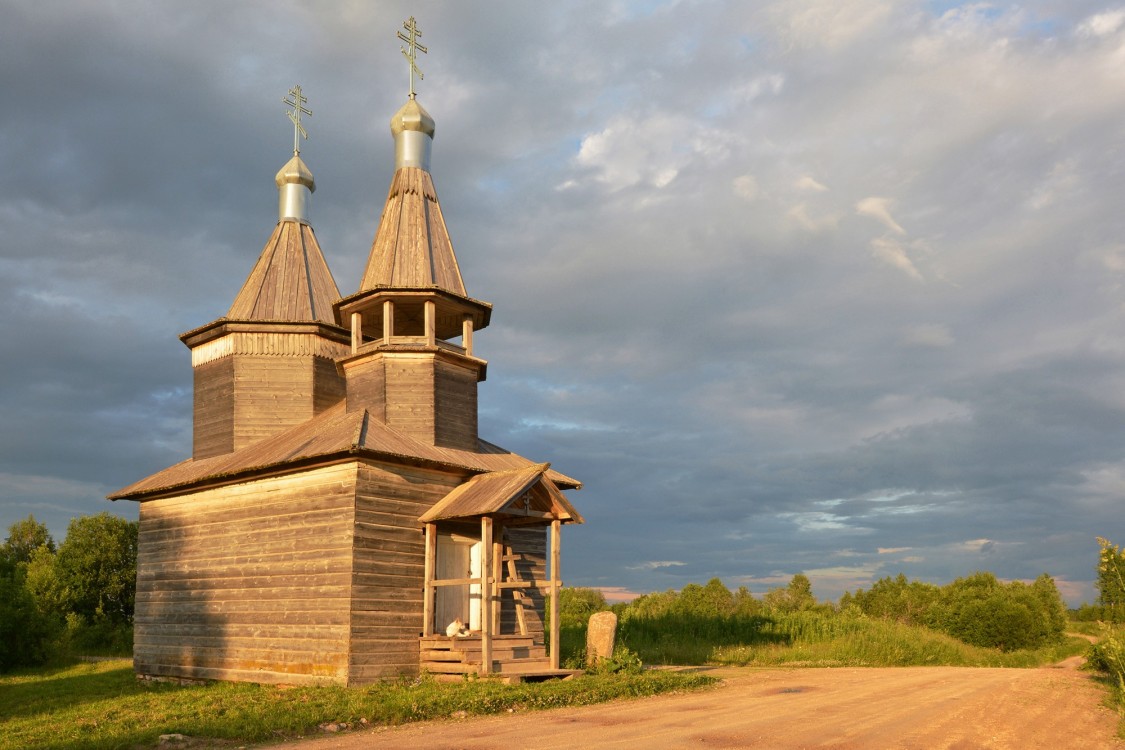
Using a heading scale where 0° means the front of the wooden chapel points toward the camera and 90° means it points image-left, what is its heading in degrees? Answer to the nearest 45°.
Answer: approximately 315°

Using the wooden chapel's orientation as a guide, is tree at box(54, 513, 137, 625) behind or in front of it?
behind

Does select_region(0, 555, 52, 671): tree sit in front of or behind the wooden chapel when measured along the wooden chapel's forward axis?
behind

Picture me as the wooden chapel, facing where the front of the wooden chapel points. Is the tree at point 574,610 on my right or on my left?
on my left

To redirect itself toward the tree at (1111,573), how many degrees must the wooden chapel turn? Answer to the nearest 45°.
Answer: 0° — it already faces it
